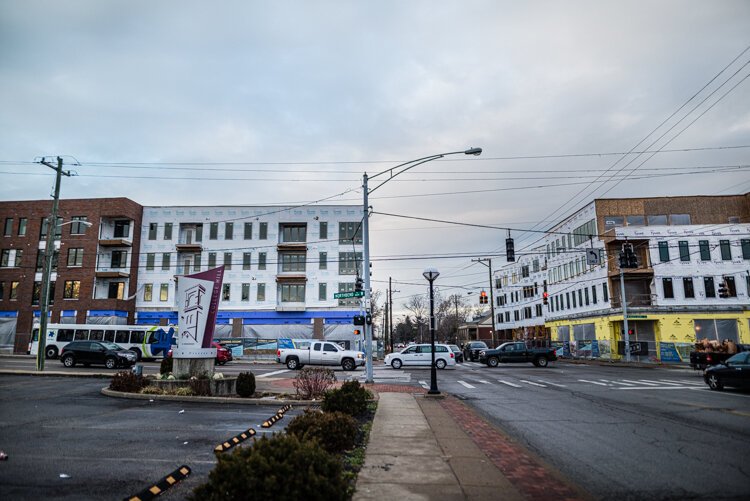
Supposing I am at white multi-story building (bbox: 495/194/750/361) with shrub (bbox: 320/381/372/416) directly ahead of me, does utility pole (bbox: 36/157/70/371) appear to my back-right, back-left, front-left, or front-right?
front-right

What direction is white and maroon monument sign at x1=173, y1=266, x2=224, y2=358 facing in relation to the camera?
toward the camera

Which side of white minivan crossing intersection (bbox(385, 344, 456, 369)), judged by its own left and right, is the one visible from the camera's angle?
left

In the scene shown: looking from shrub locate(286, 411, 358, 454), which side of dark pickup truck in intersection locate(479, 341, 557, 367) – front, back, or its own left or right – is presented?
left

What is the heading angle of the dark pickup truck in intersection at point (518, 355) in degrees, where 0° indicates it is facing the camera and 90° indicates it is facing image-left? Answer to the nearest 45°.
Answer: approximately 90°

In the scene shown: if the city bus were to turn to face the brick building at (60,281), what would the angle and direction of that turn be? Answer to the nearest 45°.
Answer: approximately 90° to its right

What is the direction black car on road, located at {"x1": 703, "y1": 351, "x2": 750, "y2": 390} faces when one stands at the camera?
facing to the left of the viewer

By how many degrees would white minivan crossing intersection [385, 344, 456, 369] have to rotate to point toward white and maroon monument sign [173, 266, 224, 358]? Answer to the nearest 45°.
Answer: approximately 45° to its left

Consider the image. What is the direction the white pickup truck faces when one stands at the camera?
facing to the right of the viewer

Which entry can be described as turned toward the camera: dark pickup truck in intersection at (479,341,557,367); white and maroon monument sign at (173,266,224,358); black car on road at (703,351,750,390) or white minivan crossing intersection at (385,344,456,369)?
the white and maroon monument sign

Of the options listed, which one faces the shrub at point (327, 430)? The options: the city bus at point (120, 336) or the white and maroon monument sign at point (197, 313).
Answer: the white and maroon monument sign

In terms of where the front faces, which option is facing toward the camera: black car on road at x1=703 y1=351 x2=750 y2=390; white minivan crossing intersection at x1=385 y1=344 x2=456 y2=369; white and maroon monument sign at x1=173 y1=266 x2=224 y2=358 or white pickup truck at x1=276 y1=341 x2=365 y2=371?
the white and maroon monument sign

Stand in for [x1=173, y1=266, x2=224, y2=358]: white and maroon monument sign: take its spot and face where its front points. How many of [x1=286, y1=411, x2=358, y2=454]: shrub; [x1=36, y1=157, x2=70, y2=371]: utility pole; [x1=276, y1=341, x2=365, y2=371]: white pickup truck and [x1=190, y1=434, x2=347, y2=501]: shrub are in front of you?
2

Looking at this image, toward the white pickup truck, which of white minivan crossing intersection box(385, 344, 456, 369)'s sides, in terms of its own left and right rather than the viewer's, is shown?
front

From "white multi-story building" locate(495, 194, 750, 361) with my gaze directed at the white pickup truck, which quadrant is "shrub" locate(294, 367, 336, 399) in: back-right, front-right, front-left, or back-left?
front-left

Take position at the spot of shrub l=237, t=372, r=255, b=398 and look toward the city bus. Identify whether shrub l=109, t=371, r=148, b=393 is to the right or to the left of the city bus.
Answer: left

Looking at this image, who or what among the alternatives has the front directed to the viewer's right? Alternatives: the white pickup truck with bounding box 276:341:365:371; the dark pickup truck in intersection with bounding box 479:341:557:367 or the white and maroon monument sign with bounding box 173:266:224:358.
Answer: the white pickup truck
